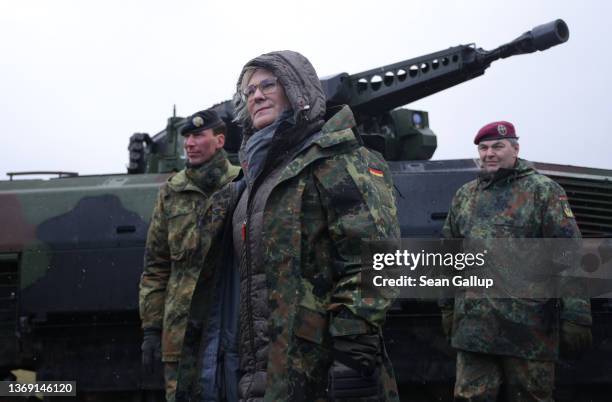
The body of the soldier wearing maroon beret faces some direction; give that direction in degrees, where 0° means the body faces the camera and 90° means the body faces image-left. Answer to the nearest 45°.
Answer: approximately 45°

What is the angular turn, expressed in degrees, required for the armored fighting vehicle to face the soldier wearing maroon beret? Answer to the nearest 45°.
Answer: approximately 45° to its right

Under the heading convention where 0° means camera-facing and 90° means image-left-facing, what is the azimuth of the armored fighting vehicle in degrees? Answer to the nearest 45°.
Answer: approximately 270°

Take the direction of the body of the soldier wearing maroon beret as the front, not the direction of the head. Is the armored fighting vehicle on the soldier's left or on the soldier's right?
on the soldier's right

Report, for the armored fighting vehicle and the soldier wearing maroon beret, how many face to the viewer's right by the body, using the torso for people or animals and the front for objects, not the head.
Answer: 1
